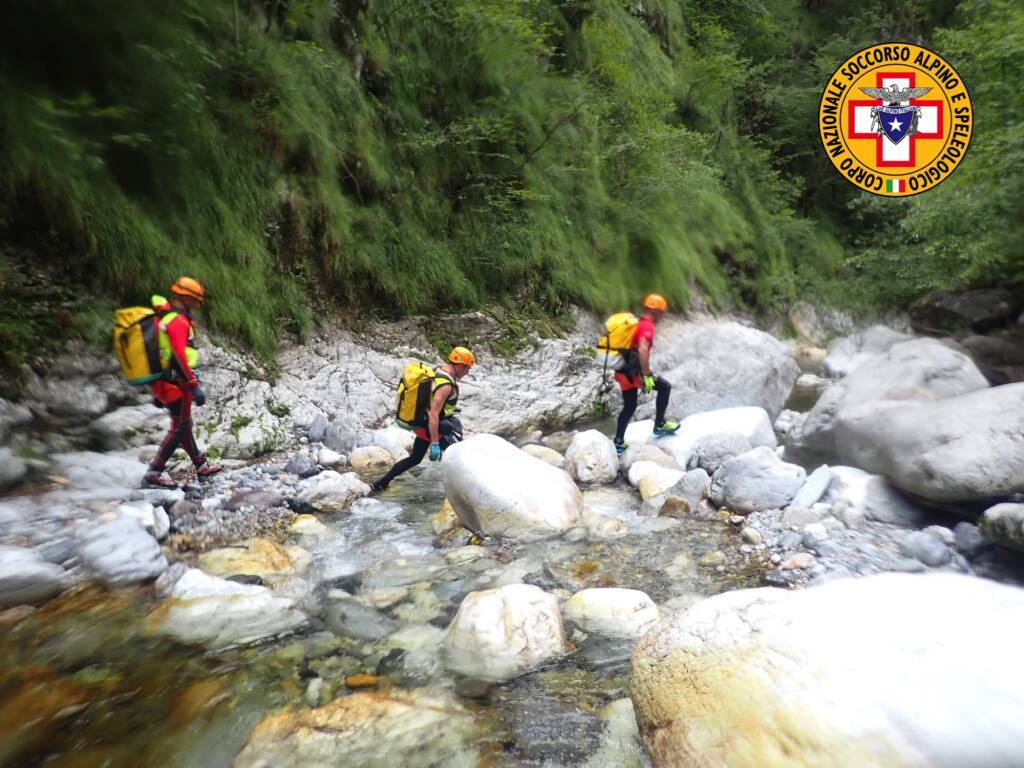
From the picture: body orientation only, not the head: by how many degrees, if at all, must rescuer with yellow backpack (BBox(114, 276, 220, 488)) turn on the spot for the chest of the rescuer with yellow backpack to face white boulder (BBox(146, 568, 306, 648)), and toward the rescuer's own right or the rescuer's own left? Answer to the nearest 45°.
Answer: approximately 90° to the rescuer's own right

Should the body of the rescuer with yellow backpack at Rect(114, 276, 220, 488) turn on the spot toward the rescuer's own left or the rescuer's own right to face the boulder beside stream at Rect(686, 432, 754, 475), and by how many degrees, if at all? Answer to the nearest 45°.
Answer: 0° — they already face it

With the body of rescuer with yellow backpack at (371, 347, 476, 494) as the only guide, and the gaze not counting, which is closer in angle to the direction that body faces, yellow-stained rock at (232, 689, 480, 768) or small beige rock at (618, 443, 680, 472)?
the small beige rock

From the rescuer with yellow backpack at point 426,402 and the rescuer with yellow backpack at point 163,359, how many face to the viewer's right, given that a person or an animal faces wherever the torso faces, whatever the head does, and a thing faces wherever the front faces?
2

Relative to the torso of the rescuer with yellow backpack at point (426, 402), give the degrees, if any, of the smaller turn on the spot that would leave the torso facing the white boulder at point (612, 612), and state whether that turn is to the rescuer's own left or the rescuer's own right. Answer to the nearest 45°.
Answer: approximately 90° to the rescuer's own right

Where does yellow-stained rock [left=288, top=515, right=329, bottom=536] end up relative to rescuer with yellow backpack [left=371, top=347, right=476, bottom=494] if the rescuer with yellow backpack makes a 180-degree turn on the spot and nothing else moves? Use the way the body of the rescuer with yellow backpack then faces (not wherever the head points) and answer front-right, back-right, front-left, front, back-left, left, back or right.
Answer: front-left

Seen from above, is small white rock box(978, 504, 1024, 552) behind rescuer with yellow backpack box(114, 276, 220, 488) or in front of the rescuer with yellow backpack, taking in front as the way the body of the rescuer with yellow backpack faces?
in front

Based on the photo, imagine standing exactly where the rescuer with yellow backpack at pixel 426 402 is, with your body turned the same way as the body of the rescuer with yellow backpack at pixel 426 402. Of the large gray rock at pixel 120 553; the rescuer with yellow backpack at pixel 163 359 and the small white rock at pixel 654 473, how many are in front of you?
1

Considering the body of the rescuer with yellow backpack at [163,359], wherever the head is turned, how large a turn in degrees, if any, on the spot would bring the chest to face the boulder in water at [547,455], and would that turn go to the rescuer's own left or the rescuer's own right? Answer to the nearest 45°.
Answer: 0° — they already face it

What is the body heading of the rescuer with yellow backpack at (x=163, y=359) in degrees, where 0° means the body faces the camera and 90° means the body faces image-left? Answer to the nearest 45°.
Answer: approximately 270°

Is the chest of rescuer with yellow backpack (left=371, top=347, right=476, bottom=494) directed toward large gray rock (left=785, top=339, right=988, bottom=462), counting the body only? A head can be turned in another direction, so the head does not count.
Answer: yes

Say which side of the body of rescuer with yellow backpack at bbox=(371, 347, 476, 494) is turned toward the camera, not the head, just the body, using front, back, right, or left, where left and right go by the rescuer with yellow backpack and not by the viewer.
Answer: right

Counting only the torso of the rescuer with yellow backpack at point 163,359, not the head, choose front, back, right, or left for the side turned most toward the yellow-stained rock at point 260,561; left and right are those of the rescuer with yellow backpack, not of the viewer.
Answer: right

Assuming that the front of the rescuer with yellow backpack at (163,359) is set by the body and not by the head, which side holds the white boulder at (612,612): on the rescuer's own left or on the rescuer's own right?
on the rescuer's own right
